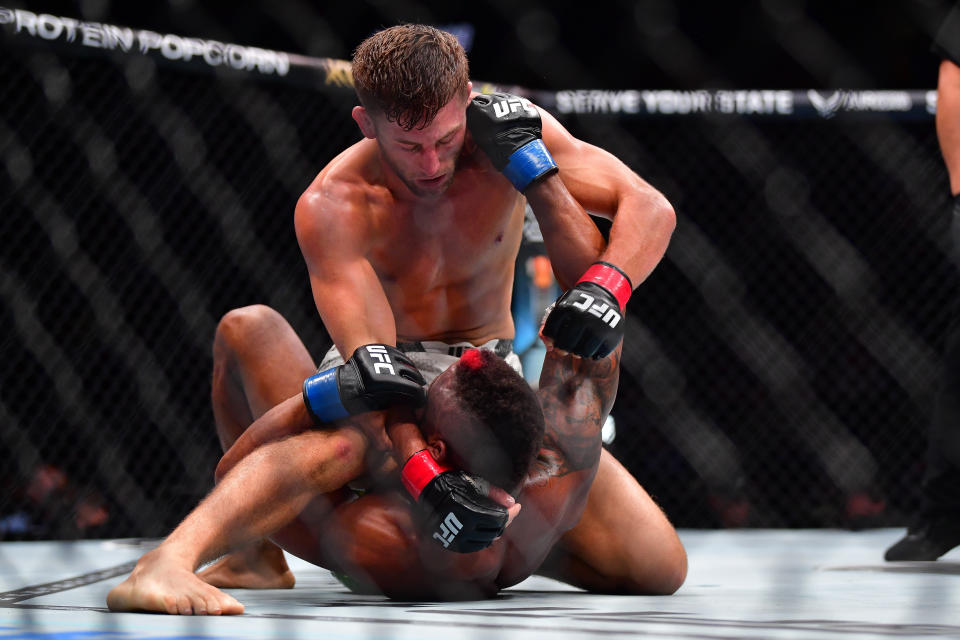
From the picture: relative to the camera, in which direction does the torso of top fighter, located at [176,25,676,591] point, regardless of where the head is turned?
toward the camera
